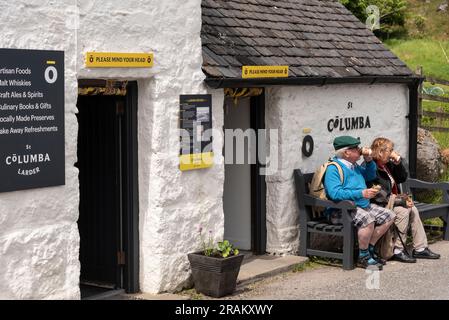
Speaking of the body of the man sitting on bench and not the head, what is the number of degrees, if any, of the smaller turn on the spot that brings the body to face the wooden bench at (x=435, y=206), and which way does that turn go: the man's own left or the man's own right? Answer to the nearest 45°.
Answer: approximately 90° to the man's own left

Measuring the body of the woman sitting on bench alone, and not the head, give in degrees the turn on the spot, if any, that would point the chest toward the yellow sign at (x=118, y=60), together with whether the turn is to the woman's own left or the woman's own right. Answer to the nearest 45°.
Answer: approximately 90° to the woman's own right

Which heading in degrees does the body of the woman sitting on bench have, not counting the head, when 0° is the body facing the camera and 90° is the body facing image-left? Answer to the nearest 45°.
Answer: approximately 315°

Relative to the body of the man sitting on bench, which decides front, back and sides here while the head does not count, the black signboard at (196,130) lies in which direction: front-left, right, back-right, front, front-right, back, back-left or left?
right

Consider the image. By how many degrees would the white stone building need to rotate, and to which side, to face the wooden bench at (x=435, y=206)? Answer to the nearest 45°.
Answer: approximately 90° to its left

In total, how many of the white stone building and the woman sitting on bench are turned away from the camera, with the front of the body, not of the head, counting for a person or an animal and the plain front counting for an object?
0

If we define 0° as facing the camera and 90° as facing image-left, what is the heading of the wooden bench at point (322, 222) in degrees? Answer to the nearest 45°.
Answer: approximately 315°

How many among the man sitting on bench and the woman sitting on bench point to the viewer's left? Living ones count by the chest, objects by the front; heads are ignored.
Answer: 0

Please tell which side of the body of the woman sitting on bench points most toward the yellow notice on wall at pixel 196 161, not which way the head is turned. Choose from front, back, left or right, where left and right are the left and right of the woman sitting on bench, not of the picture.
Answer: right
